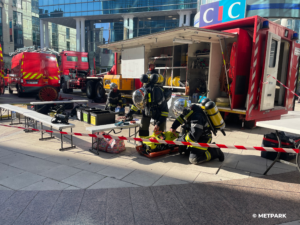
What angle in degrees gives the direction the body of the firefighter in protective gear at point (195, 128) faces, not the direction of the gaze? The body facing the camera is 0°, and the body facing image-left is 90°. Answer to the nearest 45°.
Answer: approximately 90°

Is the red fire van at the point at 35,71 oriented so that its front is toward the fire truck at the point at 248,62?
no

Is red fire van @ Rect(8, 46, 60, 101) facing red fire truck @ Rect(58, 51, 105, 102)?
no

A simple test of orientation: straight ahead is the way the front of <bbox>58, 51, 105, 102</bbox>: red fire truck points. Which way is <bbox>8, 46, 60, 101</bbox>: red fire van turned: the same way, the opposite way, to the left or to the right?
the same way

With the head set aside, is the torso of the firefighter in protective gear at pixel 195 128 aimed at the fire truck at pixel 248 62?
no

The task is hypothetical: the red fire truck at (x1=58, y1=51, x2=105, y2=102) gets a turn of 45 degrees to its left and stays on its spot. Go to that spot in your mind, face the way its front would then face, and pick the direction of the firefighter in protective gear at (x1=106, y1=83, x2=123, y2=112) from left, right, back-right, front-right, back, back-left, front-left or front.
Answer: left
